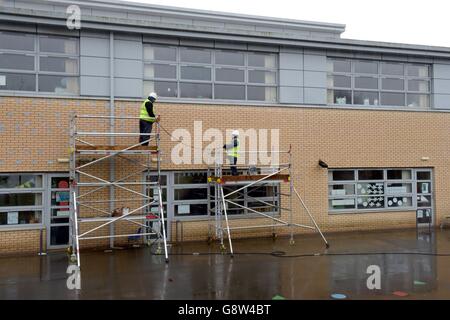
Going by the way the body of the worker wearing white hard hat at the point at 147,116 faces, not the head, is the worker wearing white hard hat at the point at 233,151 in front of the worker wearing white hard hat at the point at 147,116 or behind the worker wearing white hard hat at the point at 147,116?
in front

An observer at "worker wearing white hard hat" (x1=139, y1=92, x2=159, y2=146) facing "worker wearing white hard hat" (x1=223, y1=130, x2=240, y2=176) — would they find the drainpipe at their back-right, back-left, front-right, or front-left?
back-left

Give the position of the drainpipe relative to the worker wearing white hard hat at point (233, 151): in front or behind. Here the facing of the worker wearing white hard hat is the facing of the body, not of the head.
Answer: in front
